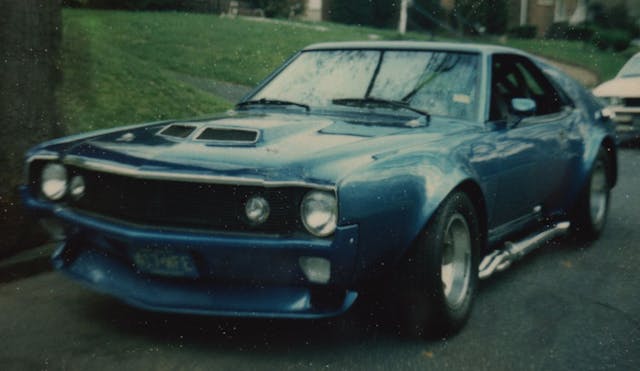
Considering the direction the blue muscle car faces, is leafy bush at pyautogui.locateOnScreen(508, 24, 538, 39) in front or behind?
behind

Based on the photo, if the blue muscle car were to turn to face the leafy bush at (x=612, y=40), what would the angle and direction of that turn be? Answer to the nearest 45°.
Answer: approximately 135° to its right

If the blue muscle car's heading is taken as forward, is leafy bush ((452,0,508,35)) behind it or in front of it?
behind

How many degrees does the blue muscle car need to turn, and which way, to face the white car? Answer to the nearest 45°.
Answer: approximately 180°

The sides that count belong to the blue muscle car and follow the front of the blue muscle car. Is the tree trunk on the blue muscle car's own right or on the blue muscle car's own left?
on the blue muscle car's own right

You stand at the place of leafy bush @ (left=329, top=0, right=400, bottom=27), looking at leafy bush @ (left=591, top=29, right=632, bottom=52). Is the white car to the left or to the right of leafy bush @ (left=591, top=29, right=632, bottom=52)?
right

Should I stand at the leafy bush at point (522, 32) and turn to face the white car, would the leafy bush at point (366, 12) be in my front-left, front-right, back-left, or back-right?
back-right

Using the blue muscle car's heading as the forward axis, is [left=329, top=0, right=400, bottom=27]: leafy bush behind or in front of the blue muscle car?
behind

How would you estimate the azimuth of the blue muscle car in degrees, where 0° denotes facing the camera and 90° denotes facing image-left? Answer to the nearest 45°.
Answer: approximately 45°
